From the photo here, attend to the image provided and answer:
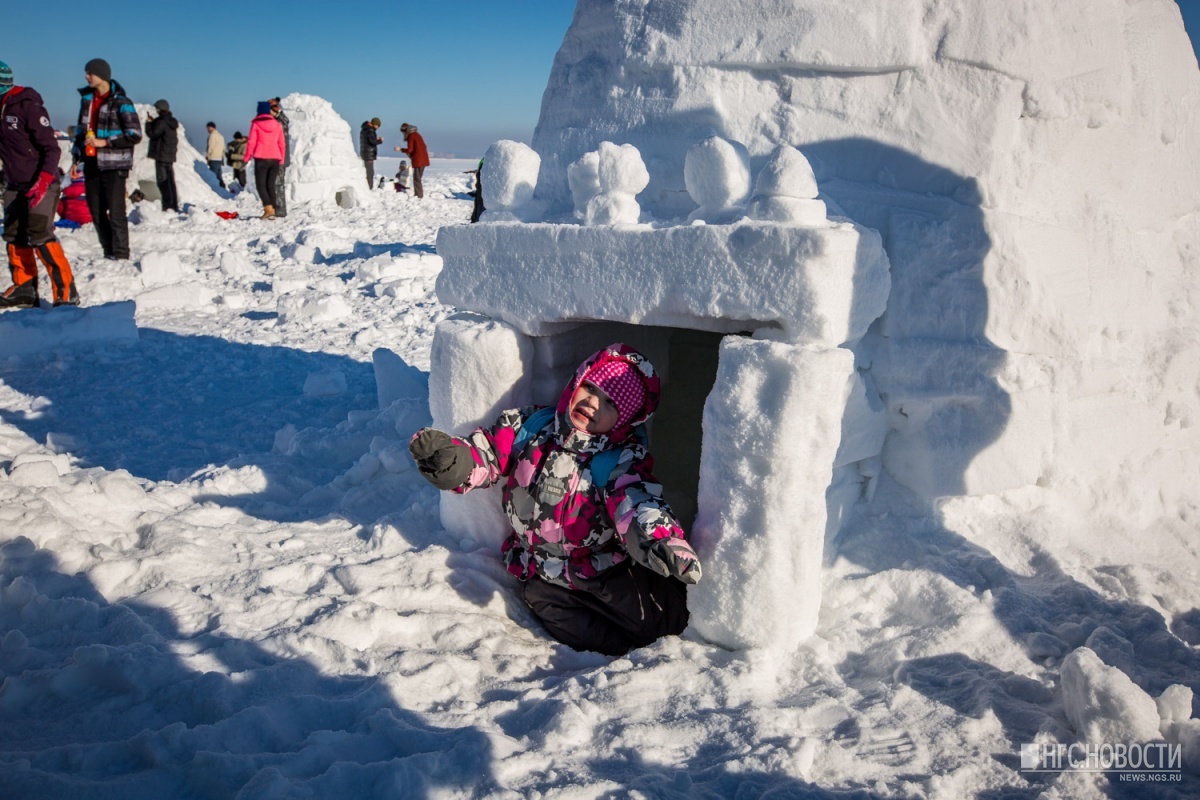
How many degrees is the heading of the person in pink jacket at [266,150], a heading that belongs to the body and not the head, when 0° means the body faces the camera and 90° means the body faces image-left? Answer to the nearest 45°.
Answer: approximately 180°

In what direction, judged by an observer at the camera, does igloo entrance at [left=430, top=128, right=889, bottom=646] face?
facing the viewer and to the left of the viewer

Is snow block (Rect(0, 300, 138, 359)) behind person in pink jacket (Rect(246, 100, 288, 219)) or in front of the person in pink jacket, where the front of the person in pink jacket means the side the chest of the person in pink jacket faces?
behind

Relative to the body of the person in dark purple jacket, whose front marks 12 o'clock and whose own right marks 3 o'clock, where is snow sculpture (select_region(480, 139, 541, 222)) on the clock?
The snow sculpture is roughly at 10 o'clock from the person in dark purple jacket.

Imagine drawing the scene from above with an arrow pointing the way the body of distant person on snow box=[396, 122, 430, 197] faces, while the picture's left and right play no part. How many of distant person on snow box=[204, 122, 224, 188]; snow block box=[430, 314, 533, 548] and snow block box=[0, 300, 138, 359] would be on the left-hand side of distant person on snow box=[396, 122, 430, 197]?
2

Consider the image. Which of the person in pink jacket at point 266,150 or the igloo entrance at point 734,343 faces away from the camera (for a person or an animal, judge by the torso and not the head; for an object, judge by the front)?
the person in pink jacket

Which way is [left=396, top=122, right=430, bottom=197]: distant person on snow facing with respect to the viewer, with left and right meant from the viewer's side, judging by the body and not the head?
facing to the left of the viewer
